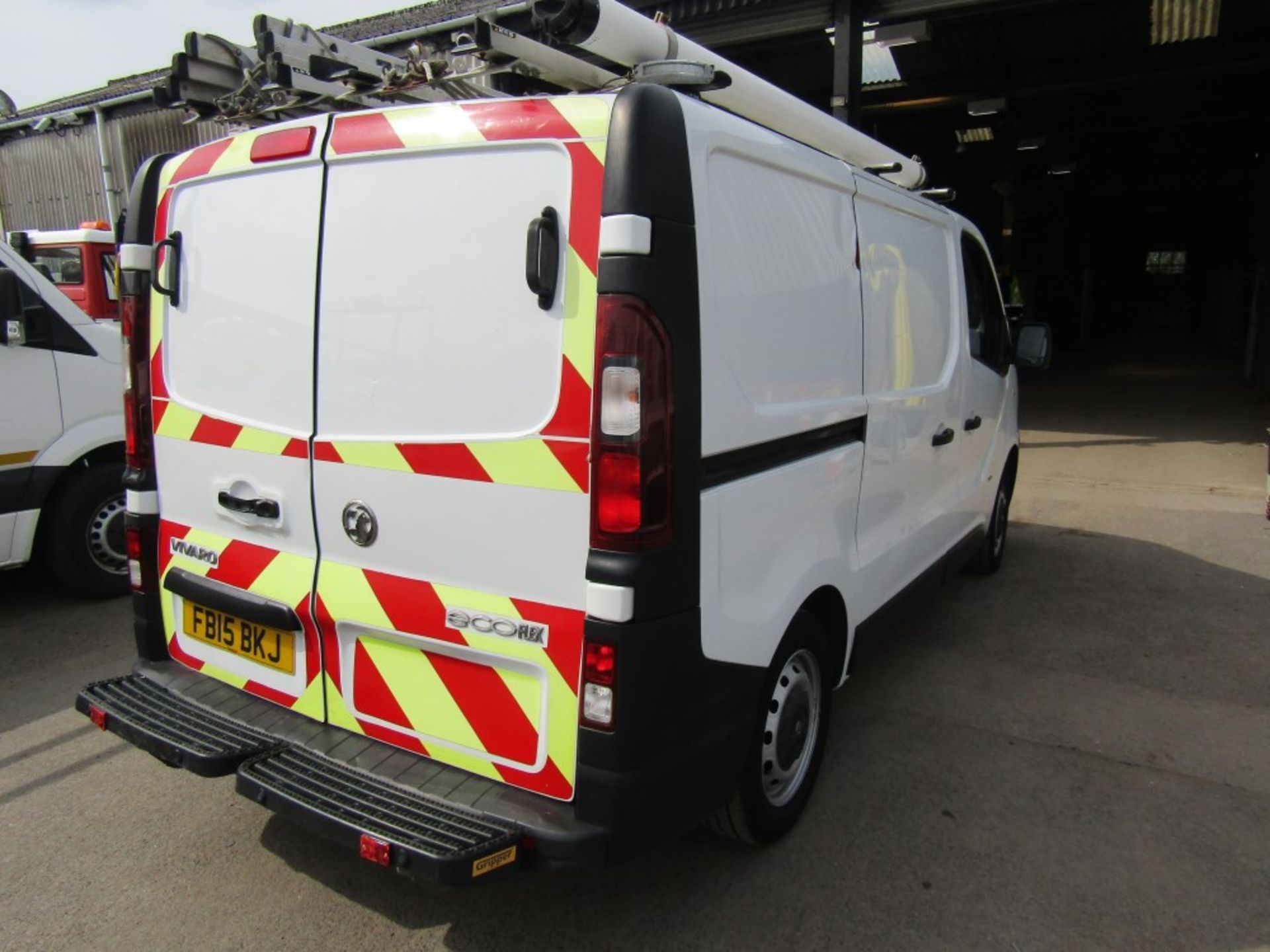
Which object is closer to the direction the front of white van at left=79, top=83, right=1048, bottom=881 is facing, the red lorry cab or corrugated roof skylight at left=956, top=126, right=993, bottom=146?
the corrugated roof skylight

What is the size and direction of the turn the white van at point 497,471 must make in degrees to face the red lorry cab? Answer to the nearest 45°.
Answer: approximately 90° to its left

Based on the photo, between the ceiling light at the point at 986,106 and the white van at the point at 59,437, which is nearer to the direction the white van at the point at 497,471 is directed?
the ceiling light

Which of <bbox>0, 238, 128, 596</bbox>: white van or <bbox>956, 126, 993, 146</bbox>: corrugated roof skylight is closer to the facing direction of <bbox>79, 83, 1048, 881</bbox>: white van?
the corrugated roof skylight

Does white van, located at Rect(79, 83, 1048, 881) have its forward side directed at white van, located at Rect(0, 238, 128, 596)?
no

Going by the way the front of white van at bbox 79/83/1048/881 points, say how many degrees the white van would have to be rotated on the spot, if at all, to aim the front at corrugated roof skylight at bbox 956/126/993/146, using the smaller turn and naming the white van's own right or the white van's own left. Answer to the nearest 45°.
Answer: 0° — it already faces it

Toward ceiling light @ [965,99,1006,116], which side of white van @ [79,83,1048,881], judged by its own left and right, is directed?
front

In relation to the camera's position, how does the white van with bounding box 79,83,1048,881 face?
facing away from the viewer and to the right of the viewer
